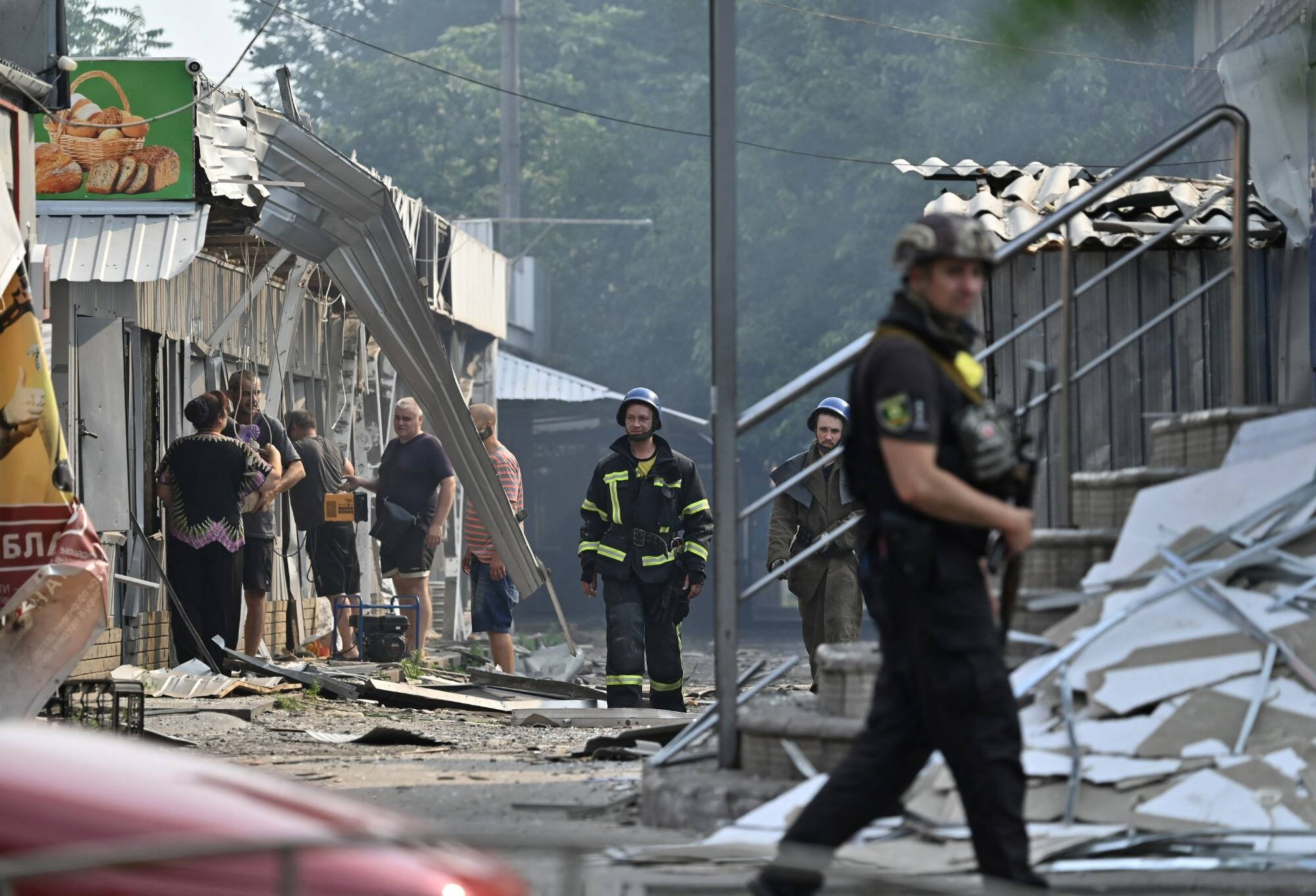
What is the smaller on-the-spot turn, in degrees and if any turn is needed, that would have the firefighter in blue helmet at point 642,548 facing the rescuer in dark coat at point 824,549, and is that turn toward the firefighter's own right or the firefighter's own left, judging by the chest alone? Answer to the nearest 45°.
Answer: approximately 90° to the firefighter's own left

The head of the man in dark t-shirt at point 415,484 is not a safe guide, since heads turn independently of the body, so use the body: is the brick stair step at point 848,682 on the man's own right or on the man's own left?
on the man's own left

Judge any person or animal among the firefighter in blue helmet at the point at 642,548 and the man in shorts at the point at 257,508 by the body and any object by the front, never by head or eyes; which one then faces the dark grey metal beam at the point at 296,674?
the man in shorts

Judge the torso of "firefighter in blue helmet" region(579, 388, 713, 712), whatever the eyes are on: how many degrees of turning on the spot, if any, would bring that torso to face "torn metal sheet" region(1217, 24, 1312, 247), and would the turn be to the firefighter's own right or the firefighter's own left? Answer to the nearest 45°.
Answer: approximately 45° to the firefighter's own left

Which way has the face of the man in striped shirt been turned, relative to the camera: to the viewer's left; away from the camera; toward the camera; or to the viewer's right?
to the viewer's left

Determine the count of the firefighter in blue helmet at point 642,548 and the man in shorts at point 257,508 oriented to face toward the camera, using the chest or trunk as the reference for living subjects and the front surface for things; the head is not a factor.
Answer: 2

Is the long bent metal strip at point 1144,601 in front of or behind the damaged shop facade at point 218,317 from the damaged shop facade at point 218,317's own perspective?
in front

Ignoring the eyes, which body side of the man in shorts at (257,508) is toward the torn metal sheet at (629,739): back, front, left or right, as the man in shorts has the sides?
front

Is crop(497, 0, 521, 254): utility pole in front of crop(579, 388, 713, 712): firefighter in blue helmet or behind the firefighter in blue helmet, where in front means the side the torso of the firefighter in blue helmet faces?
behind

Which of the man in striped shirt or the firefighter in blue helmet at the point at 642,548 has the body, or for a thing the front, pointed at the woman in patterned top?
the man in striped shirt

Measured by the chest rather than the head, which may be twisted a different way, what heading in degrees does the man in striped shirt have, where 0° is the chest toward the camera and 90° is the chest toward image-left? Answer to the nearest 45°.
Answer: approximately 45°

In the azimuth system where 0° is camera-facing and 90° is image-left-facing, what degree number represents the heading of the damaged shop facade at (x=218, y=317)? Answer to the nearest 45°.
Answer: approximately 315°

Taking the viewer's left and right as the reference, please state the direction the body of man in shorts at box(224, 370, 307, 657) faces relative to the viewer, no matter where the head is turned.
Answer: facing the viewer

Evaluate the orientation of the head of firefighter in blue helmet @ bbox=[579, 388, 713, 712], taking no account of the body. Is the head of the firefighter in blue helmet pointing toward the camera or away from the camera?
toward the camera
